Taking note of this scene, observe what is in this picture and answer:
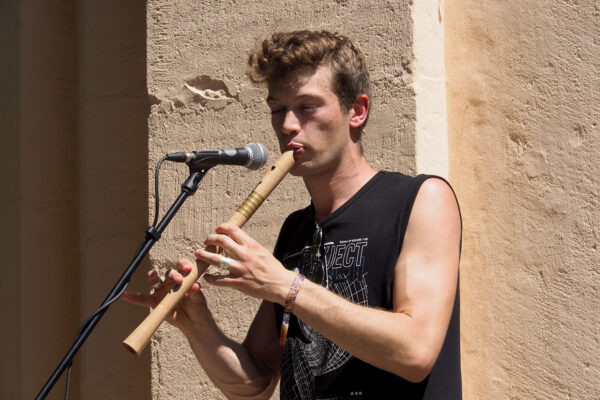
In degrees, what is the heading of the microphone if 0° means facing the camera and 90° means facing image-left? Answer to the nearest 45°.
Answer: approximately 270°

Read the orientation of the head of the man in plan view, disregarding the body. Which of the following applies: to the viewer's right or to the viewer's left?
to the viewer's left

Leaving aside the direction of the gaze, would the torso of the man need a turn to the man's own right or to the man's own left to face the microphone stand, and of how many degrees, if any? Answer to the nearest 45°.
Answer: approximately 45° to the man's own right
